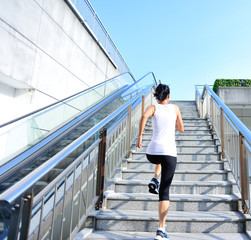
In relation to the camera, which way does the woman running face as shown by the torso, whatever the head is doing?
away from the camera

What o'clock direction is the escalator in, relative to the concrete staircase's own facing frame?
The escalator is roughly at 3 o'clock from the concrete staircase.

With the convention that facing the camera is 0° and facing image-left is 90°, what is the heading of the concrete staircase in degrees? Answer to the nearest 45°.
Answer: approximately 0°

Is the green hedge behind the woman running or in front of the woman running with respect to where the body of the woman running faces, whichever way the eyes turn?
in front
